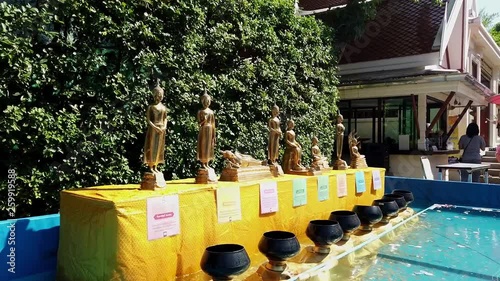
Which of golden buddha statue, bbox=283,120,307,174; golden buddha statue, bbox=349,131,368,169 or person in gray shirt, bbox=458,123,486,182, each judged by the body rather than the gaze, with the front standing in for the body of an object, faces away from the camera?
the person in gray shirt

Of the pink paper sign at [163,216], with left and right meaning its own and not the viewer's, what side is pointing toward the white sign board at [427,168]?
left

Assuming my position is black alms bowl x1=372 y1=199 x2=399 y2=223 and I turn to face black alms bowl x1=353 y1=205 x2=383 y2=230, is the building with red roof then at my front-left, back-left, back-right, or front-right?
back-right

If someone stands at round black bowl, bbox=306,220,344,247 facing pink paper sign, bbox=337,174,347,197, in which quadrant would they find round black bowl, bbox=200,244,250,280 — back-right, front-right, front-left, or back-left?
back-left

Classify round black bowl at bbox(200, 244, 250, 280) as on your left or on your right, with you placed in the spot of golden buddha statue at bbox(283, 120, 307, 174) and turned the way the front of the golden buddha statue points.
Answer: on your right

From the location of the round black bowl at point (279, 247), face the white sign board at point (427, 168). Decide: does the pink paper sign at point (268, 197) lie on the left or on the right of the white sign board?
left

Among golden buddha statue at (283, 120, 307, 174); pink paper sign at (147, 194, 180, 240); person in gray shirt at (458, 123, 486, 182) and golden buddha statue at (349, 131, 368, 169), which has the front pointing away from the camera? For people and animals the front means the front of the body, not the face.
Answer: the person in gray shirt

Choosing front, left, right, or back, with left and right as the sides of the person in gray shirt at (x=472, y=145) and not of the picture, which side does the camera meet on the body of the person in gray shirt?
back

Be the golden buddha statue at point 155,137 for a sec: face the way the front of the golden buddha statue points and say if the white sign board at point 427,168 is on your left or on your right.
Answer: on your left

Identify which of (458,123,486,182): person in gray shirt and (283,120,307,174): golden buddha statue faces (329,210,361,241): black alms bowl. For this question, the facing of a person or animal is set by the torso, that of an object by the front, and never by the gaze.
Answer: the golden buddha statue

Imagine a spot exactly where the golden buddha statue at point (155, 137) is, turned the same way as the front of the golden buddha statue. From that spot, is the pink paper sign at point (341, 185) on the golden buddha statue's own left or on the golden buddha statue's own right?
on the golden buddha statue's own left

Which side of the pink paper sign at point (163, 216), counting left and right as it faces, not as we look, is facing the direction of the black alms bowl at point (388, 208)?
left

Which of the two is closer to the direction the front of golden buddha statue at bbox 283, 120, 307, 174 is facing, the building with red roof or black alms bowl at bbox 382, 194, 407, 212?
the black alms bowl

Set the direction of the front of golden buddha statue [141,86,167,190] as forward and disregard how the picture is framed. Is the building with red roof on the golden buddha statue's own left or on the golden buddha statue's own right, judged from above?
on the golden buddha statue's own left
